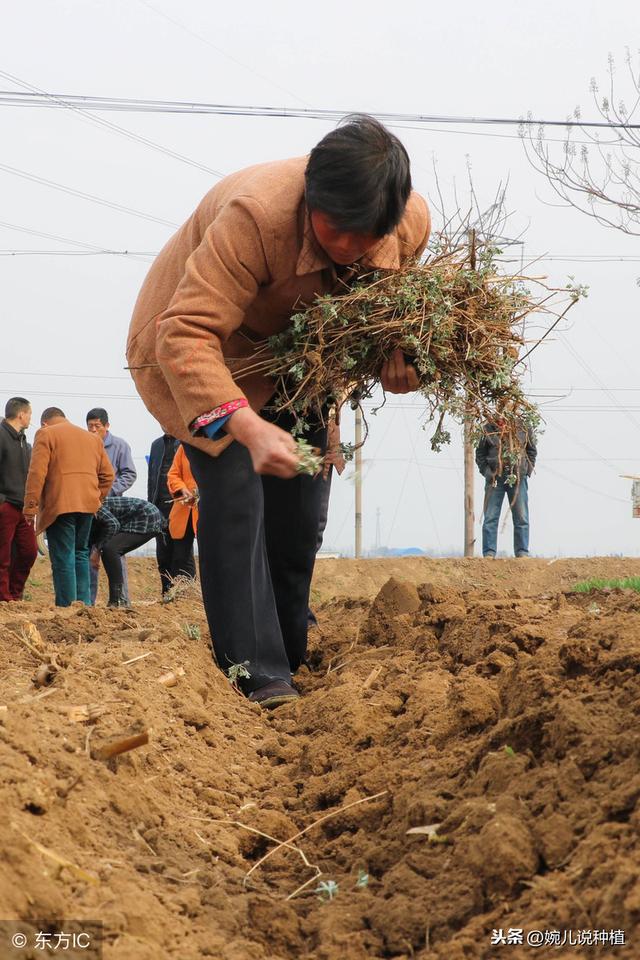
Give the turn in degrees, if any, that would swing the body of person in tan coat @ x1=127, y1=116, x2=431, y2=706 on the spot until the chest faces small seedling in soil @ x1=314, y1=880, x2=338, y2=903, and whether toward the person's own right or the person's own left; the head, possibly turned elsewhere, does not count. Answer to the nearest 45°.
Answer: approximately 45° to the person's own right

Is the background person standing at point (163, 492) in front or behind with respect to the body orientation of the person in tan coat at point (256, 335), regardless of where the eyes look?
behind

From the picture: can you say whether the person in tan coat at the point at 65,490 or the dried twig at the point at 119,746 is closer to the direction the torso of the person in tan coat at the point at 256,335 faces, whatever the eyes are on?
the dried twig

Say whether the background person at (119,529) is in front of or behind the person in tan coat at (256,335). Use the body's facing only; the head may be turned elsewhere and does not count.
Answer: behind

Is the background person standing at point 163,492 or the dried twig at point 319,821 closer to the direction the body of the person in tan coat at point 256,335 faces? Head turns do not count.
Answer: the dried twig

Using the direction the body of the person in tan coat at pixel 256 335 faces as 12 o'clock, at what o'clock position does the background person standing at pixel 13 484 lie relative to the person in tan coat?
The background person standing is roughly at 7 o'clock from the person in tan coat.

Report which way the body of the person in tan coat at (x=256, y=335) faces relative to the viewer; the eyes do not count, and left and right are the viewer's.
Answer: facing the viewer and to the right of the viewer

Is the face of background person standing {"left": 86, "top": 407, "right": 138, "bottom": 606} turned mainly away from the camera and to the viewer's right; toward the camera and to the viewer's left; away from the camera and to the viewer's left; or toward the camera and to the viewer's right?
toward the camera and to the viewer's left
